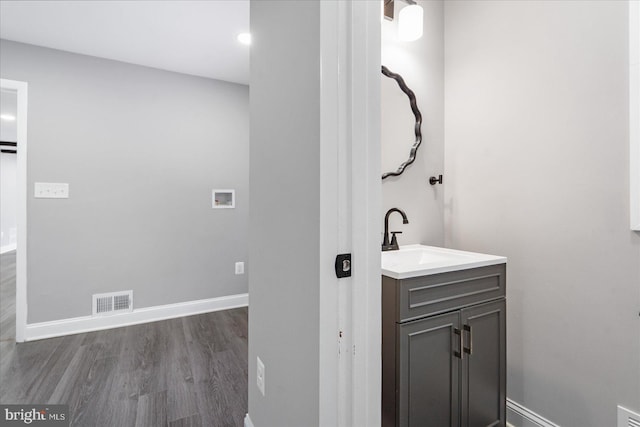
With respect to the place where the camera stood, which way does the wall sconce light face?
facing the viewer and to the right of the viewer

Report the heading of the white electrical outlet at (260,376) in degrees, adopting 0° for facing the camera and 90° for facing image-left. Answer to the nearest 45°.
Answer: approximately 90°

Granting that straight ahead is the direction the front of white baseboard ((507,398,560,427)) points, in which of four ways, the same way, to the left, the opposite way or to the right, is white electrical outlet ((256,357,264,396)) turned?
the same way

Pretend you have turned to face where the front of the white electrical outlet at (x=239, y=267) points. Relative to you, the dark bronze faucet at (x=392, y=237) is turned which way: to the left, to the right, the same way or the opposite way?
the same way

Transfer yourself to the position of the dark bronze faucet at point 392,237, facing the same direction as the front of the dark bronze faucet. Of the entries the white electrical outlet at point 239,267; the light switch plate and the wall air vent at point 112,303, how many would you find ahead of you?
0

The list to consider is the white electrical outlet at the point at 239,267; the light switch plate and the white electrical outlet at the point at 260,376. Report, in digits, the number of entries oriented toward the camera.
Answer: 2

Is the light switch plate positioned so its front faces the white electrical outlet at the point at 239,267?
no

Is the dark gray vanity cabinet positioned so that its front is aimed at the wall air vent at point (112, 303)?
no

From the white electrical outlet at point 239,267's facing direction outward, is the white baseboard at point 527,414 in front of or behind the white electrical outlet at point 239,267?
in front

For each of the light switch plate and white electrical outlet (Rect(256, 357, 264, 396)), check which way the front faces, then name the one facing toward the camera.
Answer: the light switch plate

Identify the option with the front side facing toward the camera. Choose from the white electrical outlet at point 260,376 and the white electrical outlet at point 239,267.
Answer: the white electrical outlet at point 239,267

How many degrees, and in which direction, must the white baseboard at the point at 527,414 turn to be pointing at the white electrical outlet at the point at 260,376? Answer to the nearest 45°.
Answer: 0° — it already faces it

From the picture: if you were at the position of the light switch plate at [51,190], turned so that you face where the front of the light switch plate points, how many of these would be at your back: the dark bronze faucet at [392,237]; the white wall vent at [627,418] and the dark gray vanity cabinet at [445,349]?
0

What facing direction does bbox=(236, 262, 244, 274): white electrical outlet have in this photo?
toward the camera

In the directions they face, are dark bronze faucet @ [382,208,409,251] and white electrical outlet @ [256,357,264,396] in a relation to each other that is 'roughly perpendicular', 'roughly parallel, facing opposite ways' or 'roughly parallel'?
roughly perpendicular

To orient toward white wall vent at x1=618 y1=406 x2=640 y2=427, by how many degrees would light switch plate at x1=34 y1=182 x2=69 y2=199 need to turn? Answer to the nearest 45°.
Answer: approximately 45° to its left

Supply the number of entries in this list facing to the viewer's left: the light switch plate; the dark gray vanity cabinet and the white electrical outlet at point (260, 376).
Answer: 1
